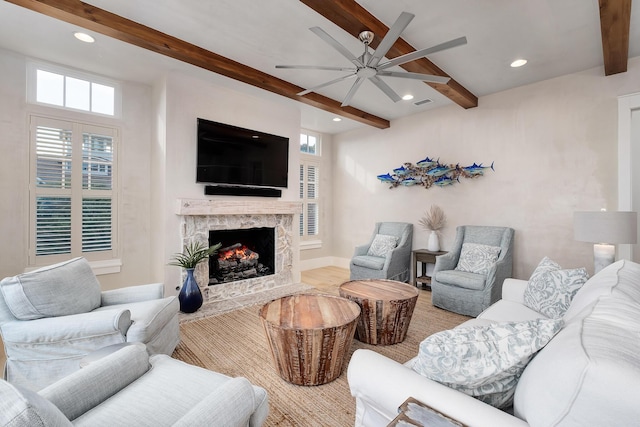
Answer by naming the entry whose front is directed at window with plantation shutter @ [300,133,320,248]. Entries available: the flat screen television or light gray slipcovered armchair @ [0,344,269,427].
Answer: the light gray slipcovered armchair

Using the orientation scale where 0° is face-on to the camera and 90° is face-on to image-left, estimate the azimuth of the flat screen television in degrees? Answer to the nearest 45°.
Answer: approximately 315°

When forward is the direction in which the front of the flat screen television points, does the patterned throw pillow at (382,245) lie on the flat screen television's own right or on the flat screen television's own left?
on the flat screen television's own left

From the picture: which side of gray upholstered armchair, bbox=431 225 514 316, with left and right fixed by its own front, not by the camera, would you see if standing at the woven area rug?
front

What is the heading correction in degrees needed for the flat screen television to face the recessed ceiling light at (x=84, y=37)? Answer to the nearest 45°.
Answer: approximately 90° to its right

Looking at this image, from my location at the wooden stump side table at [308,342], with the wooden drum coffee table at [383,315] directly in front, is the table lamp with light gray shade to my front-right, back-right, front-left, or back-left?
front-right

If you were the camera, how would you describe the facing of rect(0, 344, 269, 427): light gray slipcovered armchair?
facing away from the viewer and to the right of the viewer

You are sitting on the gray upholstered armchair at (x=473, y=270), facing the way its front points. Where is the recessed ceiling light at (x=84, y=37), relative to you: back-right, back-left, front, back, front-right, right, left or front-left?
front

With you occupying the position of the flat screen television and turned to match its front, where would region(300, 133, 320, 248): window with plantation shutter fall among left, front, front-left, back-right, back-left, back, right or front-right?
left

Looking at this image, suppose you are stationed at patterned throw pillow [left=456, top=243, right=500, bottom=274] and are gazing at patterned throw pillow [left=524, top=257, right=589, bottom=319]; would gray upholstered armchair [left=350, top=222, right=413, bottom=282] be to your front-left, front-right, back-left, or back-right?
back-right

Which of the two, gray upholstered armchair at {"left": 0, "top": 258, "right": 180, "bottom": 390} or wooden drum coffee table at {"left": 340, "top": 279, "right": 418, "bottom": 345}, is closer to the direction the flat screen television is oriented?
the wooden drum coffee table

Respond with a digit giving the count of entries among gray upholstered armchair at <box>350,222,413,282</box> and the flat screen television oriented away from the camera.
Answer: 0

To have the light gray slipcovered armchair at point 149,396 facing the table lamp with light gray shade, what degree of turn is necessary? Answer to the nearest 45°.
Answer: approximately 45° to its right

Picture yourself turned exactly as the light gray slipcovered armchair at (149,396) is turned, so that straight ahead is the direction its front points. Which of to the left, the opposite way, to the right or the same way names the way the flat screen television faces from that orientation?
to the right

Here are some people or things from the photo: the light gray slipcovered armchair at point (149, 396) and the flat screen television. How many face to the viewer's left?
0
